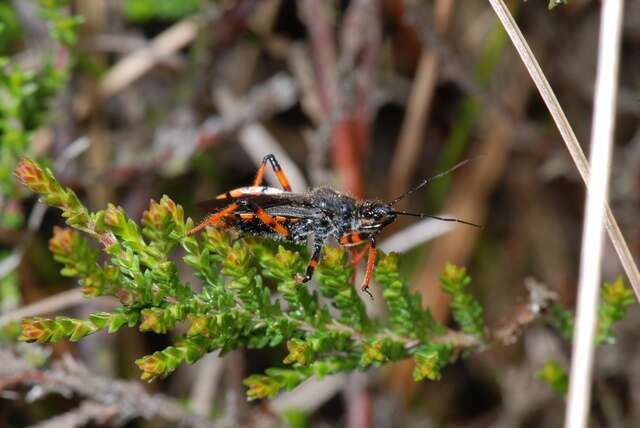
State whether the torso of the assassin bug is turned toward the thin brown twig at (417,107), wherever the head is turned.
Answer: no

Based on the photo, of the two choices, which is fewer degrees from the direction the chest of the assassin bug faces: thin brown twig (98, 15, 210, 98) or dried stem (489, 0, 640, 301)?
the dried stem

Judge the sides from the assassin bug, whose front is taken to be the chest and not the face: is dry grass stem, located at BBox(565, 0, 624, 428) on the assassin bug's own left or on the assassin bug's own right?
on the assassin bug's own right

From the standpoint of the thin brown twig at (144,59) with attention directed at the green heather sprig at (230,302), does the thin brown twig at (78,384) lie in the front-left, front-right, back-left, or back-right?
front-right

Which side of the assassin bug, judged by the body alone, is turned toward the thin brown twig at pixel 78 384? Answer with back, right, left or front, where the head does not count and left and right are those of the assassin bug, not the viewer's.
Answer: back

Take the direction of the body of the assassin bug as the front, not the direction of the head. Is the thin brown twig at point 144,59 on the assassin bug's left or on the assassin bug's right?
on the assassin bug's left

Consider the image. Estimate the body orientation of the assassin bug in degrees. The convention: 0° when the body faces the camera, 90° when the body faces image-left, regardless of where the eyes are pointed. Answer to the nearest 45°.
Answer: approximately 270°
